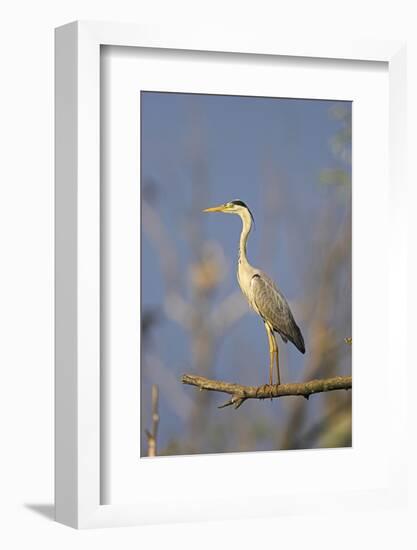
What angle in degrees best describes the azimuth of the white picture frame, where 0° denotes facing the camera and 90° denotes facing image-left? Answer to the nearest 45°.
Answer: approximately 315°
